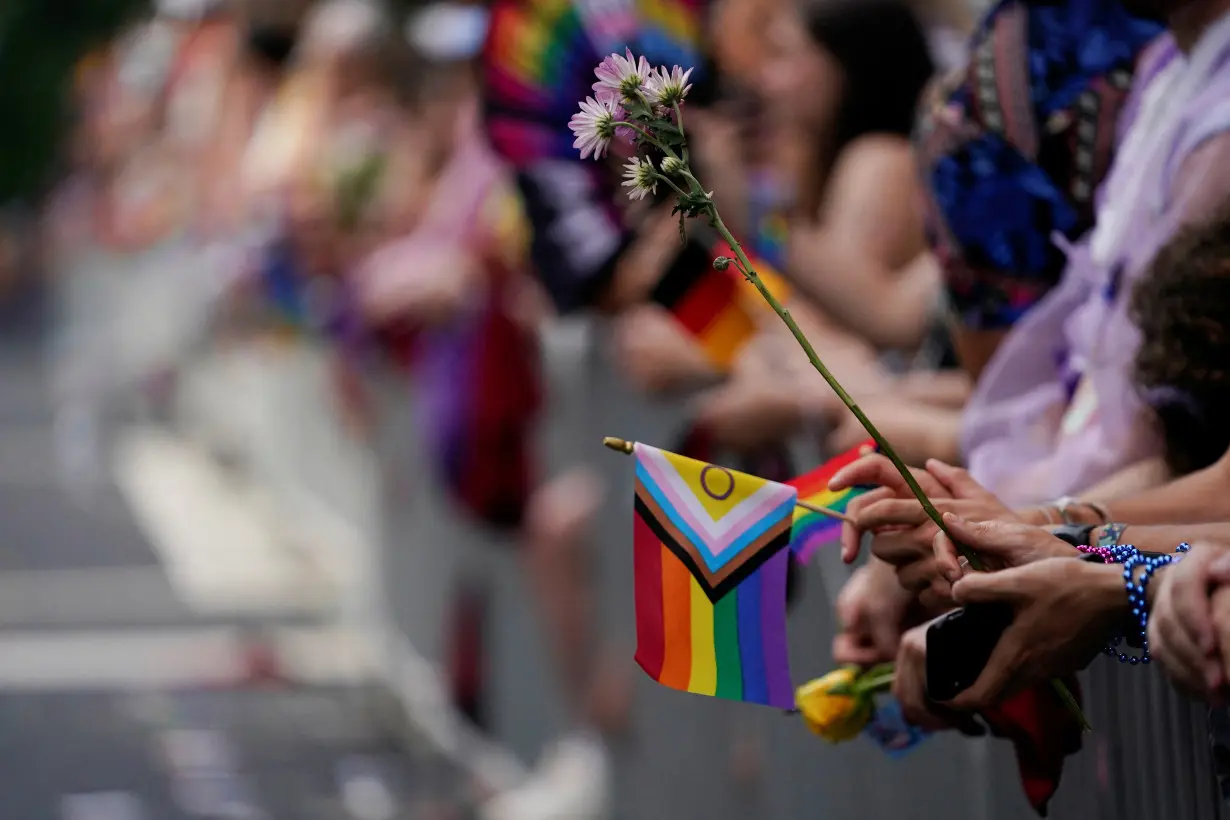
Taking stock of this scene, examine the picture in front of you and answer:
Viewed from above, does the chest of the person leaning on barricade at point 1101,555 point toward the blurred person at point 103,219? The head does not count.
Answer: no

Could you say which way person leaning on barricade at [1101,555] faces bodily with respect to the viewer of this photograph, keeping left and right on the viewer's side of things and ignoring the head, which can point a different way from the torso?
facing to the left of the viewer
